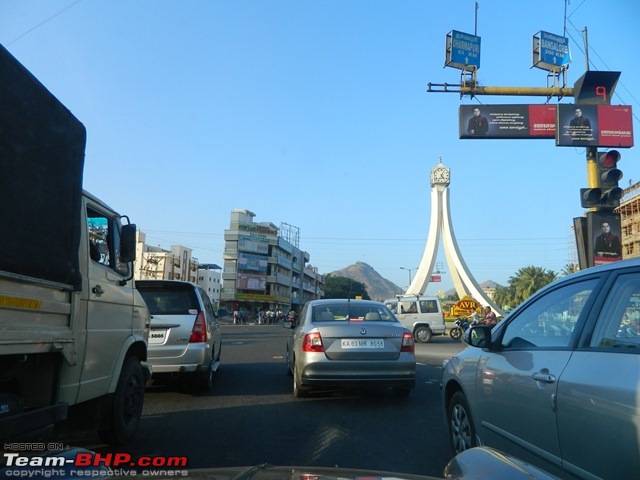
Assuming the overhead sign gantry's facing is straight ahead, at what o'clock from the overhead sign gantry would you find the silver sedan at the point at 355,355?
The silver sedan is roughly at 1 o'clock from the overhead sign gantry.

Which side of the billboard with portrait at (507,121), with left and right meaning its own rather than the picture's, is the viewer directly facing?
front

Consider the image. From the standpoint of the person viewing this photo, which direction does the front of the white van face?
facing to the left of the viewer

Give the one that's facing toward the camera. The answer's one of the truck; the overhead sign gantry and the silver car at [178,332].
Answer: the overhead sign gantry

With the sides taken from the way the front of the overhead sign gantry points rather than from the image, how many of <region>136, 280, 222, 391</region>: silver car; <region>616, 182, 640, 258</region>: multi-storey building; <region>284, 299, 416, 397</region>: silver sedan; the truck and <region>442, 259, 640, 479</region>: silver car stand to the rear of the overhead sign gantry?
1

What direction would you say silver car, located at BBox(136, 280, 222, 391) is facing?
away from the camera

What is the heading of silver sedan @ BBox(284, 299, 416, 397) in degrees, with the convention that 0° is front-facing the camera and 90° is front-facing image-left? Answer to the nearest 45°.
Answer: approximately 180°

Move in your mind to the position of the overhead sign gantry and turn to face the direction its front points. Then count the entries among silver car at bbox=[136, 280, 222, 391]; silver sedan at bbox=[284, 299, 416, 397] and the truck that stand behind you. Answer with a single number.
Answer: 0

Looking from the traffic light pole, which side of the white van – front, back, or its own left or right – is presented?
left

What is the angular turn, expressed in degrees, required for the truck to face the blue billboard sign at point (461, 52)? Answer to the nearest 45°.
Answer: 0° — it already faces it

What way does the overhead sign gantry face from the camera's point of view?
toward the camera

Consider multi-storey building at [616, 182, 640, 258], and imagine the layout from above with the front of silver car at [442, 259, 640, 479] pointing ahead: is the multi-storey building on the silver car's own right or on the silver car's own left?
on the silver car's own right

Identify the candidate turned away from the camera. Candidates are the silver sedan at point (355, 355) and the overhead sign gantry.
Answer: the silver sedan

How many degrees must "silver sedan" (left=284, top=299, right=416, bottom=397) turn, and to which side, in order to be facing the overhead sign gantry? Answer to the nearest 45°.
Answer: approximately 45° to its right

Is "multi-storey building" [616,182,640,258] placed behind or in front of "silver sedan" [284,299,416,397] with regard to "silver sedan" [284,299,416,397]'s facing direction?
in front

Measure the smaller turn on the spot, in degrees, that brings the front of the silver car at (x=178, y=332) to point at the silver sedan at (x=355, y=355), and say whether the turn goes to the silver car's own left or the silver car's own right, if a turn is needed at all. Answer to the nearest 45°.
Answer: approximately 135° to the silver car's own right

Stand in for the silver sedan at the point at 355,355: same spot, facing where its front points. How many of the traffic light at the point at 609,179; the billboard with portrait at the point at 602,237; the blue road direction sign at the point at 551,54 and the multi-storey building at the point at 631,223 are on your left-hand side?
0

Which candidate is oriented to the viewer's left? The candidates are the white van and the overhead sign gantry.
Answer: the white van
